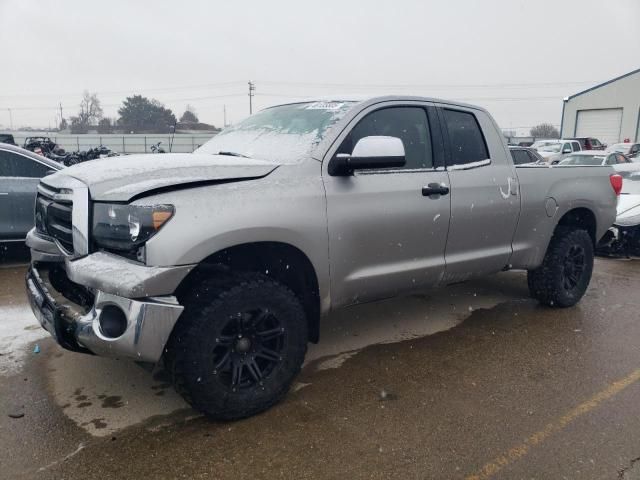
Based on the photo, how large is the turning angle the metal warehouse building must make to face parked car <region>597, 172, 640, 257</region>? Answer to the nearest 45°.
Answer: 0° — it already faces it

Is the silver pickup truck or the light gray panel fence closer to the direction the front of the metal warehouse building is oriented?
the silver pickup truck

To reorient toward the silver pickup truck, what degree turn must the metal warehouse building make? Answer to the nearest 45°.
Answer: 0° — it already faces it

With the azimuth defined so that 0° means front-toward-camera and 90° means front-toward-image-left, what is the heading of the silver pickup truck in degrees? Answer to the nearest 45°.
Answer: approximately 45°

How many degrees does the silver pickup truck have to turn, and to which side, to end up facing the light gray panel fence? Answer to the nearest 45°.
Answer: approximately 135° to its right

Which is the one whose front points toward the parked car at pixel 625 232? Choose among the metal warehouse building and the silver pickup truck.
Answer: the metal warehouse building

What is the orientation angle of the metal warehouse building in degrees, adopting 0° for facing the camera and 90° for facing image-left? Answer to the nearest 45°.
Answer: approximately 0°

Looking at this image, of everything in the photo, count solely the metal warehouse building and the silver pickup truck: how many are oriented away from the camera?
0

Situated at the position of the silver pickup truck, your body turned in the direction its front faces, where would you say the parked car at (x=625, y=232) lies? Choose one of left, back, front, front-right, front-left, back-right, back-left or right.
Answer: back
